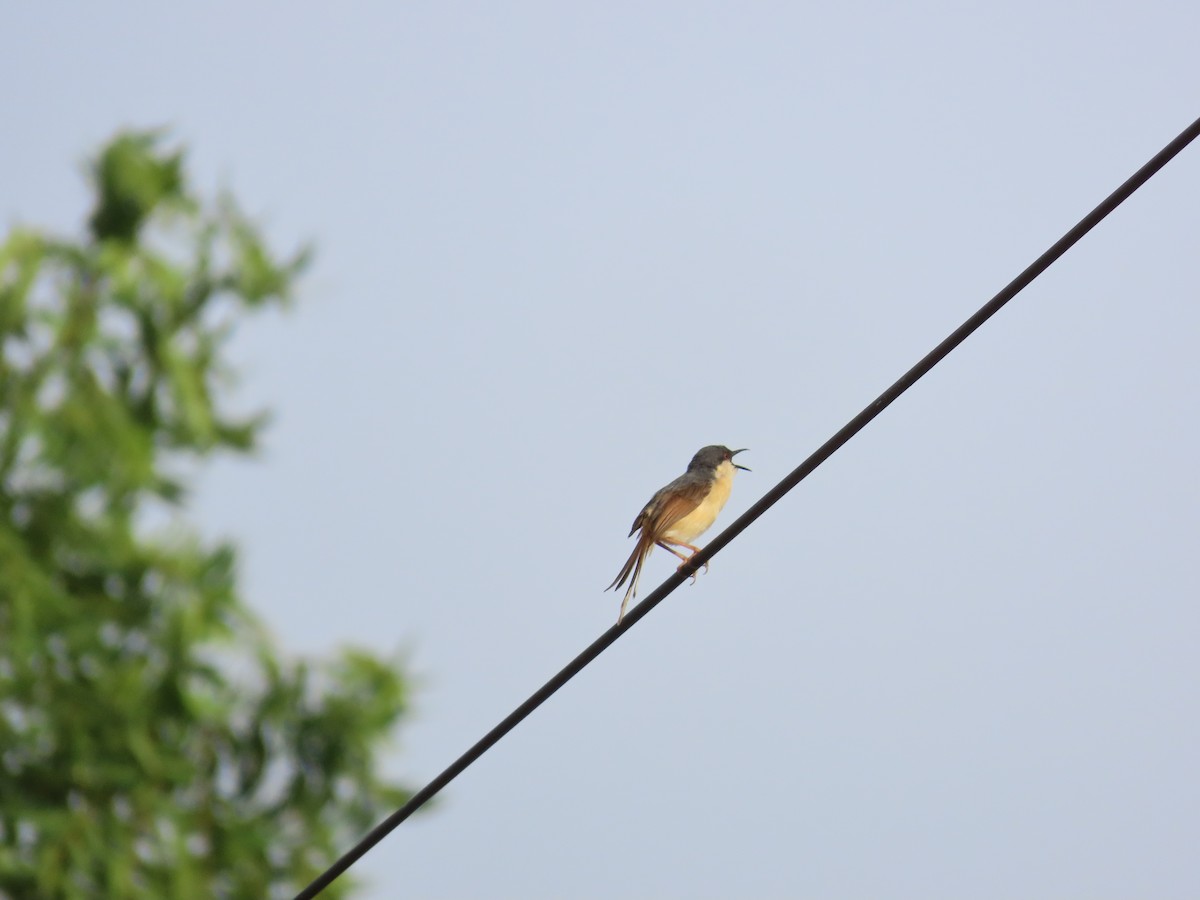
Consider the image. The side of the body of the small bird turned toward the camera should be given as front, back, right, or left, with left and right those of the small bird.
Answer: right

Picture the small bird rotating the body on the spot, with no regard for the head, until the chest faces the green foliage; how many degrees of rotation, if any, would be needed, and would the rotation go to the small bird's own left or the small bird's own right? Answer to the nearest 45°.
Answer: approximately 135° to the small bird's own left
